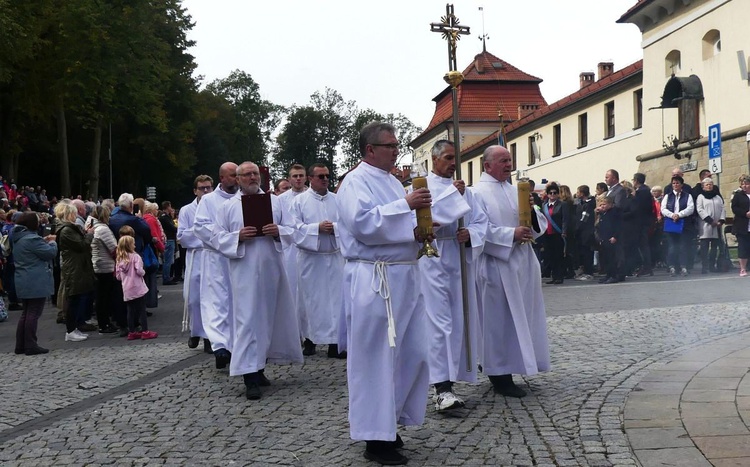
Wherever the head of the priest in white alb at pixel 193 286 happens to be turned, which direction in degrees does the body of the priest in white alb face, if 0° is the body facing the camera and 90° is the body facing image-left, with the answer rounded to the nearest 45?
approximately 315°

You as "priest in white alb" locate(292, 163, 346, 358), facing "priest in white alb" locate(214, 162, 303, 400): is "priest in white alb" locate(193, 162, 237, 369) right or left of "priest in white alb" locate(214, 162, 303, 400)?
right

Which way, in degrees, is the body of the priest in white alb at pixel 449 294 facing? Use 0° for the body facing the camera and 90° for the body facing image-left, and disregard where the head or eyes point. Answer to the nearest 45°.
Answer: approximately 315°

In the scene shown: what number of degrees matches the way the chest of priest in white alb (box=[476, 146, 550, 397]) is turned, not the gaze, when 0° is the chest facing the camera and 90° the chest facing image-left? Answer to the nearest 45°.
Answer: approximately 315°

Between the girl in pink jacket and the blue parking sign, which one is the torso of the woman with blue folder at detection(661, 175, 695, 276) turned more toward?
the girl in pink jacket

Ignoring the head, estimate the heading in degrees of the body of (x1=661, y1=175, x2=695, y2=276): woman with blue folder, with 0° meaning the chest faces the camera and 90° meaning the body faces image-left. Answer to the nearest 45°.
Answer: approximately 0°
